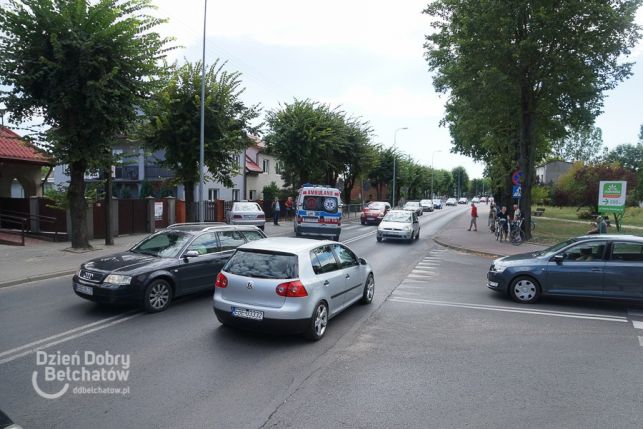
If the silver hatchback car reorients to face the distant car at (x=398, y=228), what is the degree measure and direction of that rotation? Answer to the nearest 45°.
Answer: approximately 45° to its left

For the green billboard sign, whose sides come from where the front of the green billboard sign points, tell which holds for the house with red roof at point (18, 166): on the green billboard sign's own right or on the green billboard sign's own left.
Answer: on the green billboard sign's own right

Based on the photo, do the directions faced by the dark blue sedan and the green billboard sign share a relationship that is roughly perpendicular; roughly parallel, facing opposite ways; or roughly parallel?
roughly perpendicular

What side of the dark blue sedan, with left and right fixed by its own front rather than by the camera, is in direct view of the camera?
left

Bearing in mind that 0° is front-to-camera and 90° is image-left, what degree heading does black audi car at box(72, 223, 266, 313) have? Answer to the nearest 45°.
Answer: approximately 45°

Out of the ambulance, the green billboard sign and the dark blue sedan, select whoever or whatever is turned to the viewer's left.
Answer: the dark blue sedan

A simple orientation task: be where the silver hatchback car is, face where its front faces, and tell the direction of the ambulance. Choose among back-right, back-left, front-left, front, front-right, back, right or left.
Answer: front-left

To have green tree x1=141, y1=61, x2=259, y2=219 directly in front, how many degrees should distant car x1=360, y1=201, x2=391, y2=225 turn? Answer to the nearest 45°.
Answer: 0° — it already faces it

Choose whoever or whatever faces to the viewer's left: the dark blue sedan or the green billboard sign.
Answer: the dark blue sedan
